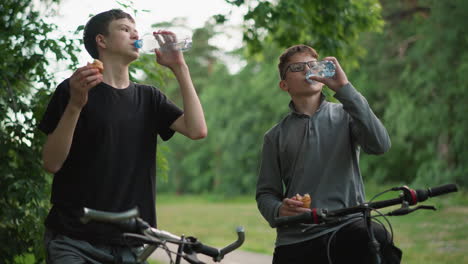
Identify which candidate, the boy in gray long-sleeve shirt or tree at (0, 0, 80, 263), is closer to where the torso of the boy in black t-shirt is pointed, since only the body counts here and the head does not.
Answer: the boy in gray long-sleeve shirt

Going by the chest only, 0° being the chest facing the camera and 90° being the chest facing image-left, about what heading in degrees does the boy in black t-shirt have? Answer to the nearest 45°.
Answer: approximately 315°

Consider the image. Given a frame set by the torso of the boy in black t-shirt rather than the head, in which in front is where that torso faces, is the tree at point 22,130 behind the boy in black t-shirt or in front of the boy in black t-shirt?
behind

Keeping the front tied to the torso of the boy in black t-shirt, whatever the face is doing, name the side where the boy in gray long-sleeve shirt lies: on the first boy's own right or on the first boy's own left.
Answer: on the first boy's own left
